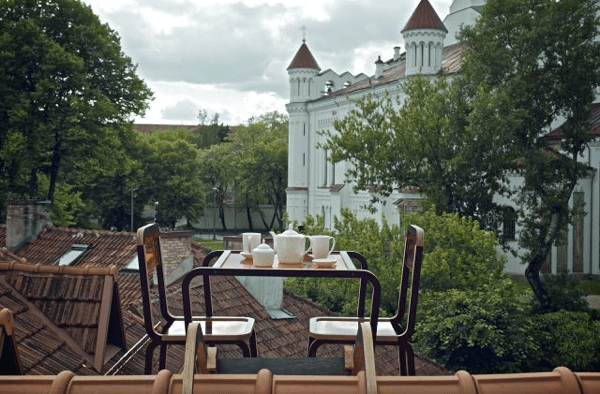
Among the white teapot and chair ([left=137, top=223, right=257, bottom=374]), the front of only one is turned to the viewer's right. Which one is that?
the chair

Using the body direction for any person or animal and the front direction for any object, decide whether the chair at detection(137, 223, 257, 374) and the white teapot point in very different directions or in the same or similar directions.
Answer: very different directions

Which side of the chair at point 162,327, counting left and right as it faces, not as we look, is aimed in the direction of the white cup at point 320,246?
front

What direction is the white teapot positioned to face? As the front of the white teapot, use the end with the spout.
to the viewer's left

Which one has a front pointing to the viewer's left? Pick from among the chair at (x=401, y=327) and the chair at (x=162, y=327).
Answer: the chair at (x=401, y=327)

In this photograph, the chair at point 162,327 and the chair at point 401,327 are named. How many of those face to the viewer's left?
1

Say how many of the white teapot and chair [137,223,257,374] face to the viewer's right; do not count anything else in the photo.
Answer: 1

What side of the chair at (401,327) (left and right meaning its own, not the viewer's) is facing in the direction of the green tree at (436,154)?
right

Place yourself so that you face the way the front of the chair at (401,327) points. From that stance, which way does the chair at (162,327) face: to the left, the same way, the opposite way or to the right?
the opposite way

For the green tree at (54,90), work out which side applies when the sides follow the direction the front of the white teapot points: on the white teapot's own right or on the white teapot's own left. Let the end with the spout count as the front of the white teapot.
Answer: on the white teapot's own right

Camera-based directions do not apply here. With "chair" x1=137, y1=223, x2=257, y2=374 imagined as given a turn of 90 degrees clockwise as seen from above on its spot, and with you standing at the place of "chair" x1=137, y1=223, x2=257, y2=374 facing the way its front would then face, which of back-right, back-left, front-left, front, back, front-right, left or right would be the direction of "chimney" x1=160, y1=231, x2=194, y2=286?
back

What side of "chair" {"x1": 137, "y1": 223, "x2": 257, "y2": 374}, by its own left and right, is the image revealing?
right

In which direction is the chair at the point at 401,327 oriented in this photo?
to the viewer's left
